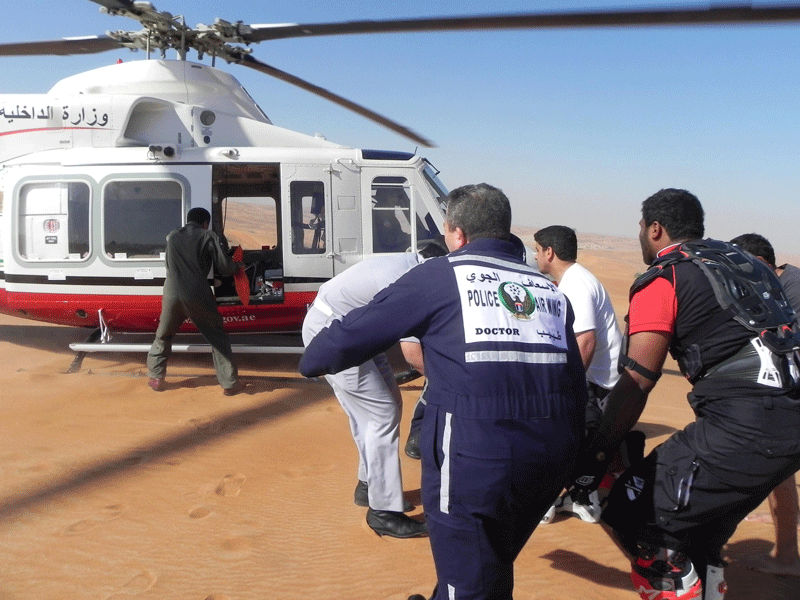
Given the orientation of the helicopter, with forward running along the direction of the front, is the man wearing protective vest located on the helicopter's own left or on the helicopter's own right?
on the helicopter's own right

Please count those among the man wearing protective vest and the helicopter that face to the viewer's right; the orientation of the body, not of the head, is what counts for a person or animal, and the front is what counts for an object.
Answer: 1

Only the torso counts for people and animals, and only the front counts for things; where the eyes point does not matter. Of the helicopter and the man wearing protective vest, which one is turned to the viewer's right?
the helicopter

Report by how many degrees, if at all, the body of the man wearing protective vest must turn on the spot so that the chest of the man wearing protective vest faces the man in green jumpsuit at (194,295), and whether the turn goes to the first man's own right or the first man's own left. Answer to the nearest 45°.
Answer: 0° — they already face them

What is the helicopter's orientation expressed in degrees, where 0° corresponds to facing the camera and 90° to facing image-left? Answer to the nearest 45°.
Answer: approximately 270°

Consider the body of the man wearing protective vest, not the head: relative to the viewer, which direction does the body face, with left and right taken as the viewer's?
facing away from the viewer and to the left of the viewer

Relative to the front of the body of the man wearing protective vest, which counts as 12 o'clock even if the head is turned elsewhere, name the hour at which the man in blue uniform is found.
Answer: The man in blue uniform is roughly at 9 o'clock from the man wearing protective vest.

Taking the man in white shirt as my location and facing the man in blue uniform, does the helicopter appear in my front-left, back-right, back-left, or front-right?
back-right
